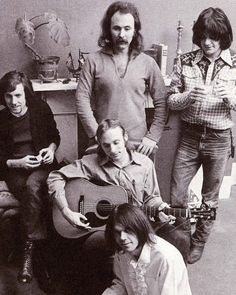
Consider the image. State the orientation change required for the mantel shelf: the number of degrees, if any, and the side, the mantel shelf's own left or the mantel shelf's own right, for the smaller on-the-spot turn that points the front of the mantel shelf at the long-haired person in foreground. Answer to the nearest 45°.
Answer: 0° — it already faces them

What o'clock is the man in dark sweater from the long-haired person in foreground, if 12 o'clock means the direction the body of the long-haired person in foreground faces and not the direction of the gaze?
The man in dark sweater is roughly at 3 o'clock from the long-haired person in foreground.

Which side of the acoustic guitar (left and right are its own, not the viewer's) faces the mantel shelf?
back

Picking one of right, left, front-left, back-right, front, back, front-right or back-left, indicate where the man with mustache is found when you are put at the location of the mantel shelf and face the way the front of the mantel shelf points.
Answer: front-left

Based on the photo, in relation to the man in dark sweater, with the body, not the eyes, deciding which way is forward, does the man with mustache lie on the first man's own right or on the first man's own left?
on the first man's own left
